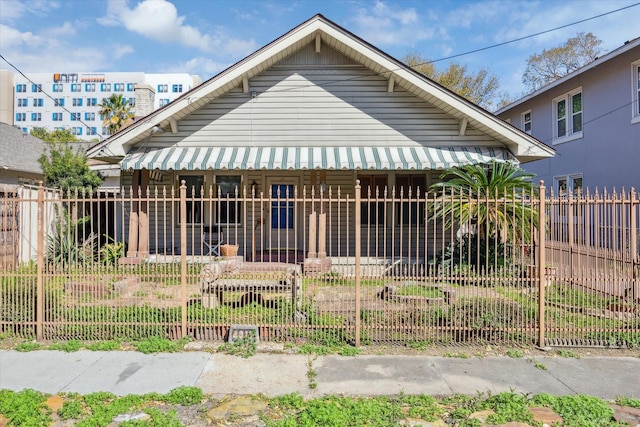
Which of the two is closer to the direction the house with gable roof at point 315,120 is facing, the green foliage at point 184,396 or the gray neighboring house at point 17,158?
the green foliage

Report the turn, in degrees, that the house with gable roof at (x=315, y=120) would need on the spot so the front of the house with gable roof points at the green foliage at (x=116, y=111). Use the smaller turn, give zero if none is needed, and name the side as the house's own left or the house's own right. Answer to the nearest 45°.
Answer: approximately 135° to the house's own right

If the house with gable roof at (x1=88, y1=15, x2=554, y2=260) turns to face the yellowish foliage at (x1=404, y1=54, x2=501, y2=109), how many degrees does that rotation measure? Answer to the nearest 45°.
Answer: approximately 135° to its left

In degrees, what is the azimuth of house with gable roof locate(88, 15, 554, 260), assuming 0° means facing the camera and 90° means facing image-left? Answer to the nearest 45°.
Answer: approximately 0°

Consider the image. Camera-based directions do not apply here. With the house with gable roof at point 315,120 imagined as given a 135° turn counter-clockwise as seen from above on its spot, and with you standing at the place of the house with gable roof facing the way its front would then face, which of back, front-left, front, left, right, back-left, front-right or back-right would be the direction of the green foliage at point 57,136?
left

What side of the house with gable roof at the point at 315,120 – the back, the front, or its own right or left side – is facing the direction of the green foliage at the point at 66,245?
right

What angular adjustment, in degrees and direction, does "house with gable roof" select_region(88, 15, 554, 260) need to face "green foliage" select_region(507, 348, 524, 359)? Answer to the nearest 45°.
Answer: approximately 45° to its left

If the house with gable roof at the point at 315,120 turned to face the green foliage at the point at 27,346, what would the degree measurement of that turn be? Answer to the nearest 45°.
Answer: approximately 45° to its right

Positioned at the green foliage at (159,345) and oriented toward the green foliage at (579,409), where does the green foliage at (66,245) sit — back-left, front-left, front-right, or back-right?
back-left

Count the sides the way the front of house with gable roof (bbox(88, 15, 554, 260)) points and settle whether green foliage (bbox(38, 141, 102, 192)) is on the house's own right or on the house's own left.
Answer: on the house's own right
